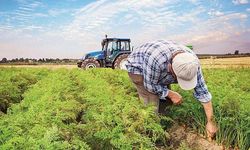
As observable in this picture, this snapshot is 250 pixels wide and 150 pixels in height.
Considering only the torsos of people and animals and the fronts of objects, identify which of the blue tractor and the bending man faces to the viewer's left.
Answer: the blue tractor

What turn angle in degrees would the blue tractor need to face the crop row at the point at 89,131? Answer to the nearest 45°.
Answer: approximately 90° to its left

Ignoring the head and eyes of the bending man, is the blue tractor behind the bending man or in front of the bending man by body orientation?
behind

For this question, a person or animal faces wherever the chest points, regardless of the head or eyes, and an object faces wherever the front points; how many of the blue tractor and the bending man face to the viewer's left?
1

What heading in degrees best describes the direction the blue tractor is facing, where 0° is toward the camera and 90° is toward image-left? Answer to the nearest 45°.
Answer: approximately 90°

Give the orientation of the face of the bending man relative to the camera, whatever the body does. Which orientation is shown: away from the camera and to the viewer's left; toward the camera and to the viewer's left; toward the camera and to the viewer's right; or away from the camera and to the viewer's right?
toward the camera and to the viewer's right

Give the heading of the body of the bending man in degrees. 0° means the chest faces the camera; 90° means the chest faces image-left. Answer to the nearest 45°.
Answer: approximately 315°

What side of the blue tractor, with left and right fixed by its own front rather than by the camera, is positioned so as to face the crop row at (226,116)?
left
